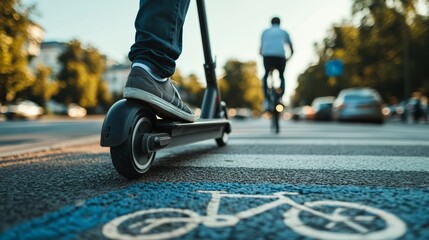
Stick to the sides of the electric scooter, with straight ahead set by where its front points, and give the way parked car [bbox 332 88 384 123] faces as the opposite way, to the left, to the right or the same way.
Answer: the same way

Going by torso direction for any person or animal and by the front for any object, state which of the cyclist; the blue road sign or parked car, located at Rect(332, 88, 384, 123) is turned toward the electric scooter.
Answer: the blue road sign

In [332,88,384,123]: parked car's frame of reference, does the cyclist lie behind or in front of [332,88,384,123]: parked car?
behind

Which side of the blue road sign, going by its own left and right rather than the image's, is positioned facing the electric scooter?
front

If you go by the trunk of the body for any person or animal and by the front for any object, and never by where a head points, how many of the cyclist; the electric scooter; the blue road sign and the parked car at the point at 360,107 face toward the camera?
1

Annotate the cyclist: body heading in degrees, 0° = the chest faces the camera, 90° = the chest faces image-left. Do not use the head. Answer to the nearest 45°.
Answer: approximately 180°

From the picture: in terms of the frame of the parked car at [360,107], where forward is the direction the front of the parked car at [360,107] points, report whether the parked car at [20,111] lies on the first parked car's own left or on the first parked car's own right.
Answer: on the first parked car's own left

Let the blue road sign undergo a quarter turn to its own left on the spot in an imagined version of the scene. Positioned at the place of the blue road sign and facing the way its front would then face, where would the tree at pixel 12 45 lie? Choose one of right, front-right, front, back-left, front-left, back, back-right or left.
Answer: back

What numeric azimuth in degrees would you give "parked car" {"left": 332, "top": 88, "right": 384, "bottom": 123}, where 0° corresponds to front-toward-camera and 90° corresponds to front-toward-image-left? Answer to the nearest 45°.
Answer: approximately 180°

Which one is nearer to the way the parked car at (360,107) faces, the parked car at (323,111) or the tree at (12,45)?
the parked car

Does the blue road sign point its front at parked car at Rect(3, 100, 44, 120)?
no

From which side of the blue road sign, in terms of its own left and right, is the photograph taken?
front

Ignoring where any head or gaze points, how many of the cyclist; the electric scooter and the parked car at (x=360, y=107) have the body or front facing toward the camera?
0
